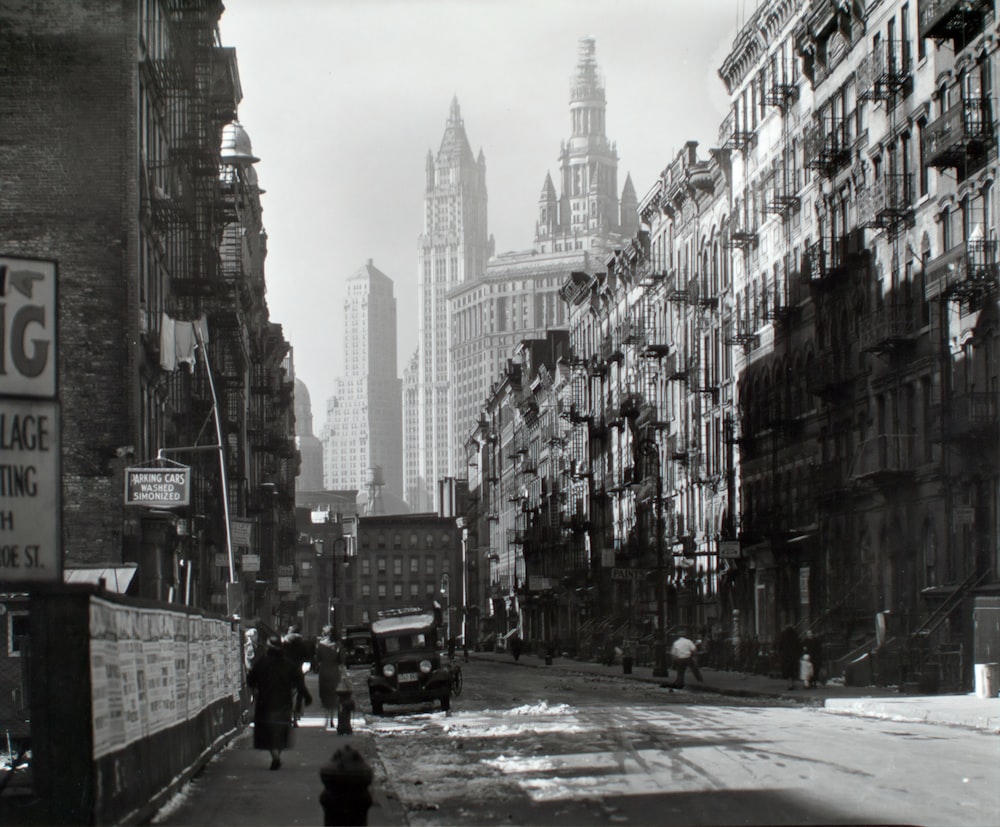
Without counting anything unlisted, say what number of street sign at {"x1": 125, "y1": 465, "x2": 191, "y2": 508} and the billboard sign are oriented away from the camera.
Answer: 0

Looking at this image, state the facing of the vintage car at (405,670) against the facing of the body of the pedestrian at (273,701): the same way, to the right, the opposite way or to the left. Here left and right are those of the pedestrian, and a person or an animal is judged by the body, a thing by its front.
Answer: the opposite way

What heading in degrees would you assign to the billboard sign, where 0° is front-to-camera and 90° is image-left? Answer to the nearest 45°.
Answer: approximately 0°

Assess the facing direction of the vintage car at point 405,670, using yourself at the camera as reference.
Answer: facing the viewer

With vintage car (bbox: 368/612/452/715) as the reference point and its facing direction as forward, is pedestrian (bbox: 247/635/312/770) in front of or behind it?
in front

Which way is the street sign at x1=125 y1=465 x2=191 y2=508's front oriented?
toward the camera

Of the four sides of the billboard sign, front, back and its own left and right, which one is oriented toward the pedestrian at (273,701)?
back

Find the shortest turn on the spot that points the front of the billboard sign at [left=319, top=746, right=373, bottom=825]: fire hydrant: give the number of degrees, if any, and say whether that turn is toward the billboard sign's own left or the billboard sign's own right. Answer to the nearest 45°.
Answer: approximately 45° to the billboard sign's own left

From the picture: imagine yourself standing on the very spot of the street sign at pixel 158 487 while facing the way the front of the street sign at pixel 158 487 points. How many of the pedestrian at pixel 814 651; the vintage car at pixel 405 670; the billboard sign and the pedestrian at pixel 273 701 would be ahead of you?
2

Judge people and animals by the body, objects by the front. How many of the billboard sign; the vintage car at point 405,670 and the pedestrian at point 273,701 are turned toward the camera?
2
